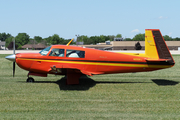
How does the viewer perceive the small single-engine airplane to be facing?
facing to the left of the viewer
